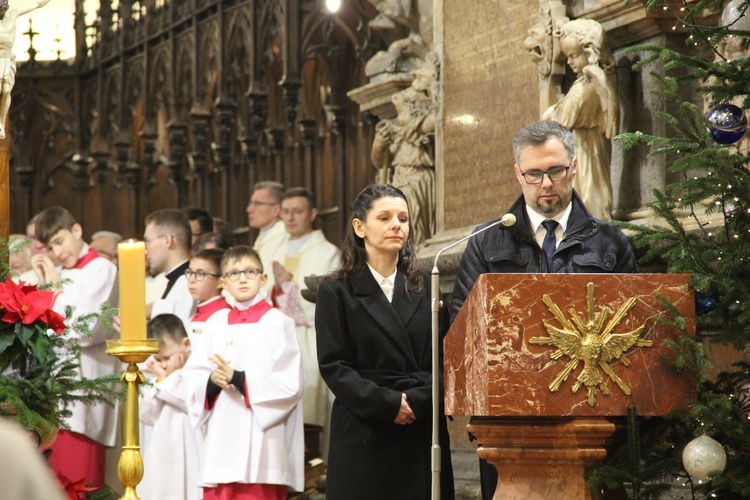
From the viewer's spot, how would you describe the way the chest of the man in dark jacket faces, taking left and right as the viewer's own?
facing the viewer

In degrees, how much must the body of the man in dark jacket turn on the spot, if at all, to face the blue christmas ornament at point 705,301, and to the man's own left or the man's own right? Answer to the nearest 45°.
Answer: approximately 45° to the man's own left

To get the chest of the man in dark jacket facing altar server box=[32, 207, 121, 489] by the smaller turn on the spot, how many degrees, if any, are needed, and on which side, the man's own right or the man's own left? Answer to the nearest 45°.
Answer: approximately 135° to the man's own right

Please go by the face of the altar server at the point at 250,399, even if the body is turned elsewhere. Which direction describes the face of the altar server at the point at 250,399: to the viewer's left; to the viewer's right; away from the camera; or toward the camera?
toward the camera

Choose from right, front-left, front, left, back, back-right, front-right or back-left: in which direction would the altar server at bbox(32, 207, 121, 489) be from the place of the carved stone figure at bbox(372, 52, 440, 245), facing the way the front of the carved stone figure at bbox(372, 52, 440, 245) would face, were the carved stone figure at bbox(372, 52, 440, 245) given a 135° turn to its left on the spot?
back

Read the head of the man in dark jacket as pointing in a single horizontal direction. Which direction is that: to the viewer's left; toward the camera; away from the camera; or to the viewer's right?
toward the camera

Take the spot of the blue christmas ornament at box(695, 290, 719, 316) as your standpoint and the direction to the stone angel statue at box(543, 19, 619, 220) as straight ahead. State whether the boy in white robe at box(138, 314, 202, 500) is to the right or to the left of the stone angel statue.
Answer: left
